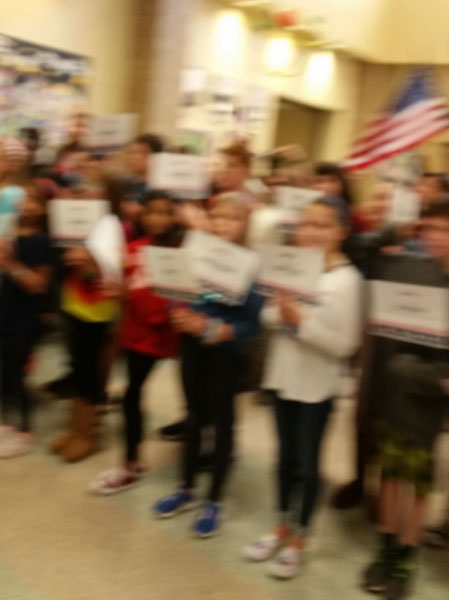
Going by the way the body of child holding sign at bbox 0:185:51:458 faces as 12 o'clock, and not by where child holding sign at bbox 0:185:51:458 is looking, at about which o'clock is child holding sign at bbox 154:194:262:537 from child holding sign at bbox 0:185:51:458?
child holding sign at bbox 154:194:262:537 is roughly at 9 o'clock from child holding sign at bbox 0:185:51:458.

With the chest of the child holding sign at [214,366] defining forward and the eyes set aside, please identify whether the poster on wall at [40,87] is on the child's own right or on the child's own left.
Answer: on the child's own right

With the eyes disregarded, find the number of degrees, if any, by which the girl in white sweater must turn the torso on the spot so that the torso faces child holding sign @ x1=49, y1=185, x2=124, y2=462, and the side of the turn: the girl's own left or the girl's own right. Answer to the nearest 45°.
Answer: approximately 90° to the girl's own right

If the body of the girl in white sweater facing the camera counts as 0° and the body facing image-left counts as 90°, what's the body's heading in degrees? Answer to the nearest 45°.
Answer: approximately 45°

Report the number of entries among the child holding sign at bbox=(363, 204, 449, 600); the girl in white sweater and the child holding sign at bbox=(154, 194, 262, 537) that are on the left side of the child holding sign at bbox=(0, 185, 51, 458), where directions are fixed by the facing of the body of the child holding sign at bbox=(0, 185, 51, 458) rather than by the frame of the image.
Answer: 3

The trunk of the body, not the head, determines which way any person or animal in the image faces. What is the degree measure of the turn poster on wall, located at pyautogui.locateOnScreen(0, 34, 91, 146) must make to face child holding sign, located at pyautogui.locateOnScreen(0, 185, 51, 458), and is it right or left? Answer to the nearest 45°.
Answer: approximately 45° to its right

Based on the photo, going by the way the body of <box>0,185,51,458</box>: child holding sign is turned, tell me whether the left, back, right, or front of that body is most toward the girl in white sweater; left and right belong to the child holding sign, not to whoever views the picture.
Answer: left

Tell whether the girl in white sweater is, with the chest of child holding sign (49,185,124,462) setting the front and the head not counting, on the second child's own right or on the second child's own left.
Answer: on the second child's own left

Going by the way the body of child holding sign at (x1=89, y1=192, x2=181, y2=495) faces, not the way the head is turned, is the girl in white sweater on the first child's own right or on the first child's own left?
on the first child's own left

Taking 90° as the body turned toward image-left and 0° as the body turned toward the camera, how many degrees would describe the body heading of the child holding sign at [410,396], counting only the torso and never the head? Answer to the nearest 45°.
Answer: approximately 45°

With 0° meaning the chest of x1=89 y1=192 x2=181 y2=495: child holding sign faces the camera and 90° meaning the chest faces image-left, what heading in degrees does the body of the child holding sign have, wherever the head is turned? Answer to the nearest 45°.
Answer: approximately 45°
